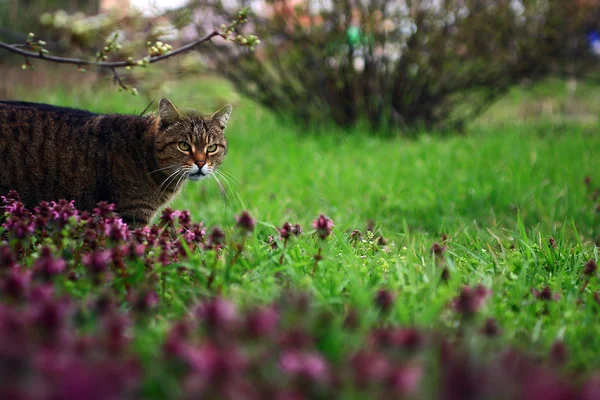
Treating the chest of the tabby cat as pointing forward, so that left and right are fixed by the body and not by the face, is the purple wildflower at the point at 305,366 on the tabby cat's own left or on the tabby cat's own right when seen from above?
on the tabby cat's own right

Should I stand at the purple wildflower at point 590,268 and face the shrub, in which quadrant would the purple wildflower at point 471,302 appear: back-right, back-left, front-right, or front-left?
back-left

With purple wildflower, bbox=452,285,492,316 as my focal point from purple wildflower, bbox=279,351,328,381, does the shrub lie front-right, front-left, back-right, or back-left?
front-left

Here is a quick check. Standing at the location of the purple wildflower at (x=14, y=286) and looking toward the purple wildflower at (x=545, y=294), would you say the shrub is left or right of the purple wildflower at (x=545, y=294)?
left

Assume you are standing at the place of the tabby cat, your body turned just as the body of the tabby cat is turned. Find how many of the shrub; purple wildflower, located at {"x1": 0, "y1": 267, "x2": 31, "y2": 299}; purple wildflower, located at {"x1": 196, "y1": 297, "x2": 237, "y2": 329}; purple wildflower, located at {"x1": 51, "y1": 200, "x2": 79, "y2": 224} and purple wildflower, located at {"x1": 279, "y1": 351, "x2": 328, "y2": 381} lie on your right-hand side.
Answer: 4

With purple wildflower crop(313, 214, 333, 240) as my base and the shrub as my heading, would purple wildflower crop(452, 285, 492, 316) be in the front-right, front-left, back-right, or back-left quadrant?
back-right

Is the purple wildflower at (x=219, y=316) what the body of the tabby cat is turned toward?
no

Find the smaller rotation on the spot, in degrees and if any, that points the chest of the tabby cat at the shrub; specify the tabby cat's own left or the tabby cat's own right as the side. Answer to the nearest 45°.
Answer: approximately 45° to the tabby cat's own left

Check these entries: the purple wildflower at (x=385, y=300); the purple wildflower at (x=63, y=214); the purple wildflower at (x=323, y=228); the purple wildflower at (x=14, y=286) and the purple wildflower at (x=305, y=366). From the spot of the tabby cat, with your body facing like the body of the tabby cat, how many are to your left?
0

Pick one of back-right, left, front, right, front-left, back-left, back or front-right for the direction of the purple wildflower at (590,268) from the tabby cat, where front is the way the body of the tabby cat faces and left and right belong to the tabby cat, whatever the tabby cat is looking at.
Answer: front-right

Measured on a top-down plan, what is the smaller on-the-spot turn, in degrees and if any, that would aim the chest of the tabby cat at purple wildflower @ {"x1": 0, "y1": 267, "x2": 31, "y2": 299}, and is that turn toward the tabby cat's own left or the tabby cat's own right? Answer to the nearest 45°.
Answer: approximately 90° to the tabby cat's own right

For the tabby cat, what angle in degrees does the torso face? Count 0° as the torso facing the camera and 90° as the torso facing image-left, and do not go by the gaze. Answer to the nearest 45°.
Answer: approximately 270°

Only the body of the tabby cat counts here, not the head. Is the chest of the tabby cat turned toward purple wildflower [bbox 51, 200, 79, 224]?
no

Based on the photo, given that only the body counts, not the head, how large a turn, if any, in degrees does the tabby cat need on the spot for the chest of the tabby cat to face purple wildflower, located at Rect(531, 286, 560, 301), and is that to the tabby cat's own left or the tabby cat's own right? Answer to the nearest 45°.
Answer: approximately 45° to the tabby cat's own right

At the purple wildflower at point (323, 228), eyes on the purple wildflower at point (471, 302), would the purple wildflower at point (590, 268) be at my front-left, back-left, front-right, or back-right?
front-left

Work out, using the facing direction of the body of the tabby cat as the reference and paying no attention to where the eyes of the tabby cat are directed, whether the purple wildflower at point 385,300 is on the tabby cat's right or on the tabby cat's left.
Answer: on the tabby cat's right
